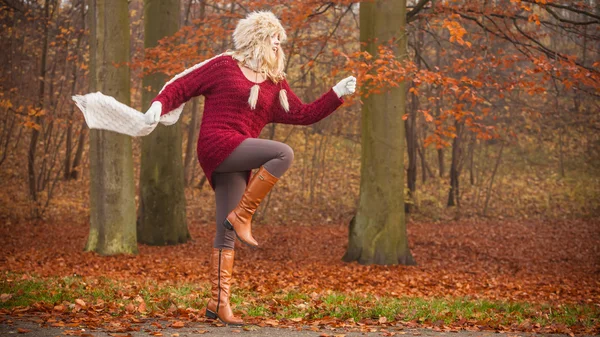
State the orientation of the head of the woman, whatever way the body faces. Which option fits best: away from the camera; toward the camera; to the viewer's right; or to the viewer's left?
to the viewer's right

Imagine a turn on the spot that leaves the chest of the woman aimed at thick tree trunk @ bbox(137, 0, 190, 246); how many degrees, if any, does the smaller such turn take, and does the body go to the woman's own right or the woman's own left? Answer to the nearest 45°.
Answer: approximately 135° to the woman's own left

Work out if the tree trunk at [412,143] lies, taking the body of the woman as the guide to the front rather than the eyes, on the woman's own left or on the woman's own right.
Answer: on the woman's own left

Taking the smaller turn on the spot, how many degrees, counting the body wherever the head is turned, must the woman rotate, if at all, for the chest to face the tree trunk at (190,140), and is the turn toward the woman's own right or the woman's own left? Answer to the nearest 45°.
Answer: approximately 135° to the woman's own left

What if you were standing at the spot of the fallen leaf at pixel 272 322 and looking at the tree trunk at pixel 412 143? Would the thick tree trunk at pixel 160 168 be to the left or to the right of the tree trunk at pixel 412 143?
left

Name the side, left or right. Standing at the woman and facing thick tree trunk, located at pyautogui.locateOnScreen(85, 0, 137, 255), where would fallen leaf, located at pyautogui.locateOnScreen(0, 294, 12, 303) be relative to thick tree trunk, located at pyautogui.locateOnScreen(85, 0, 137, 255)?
left

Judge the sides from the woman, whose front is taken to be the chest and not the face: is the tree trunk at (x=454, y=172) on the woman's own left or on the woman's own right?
on the woman's own left

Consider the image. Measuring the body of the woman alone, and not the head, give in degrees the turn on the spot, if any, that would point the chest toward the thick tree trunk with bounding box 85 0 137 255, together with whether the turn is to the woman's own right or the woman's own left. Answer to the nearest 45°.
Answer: approximately 135° to the woman's own left

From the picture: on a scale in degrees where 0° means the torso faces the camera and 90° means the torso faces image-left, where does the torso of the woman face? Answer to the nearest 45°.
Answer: approximately 315°

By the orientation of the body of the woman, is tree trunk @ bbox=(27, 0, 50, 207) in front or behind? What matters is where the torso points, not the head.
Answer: behind
